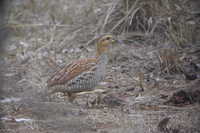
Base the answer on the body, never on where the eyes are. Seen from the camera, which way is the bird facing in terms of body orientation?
to the viewer's right
